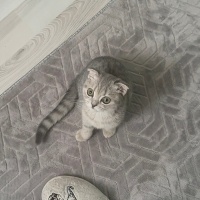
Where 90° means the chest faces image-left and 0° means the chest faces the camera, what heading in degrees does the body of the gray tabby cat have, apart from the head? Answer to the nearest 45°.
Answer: approximately 0°
